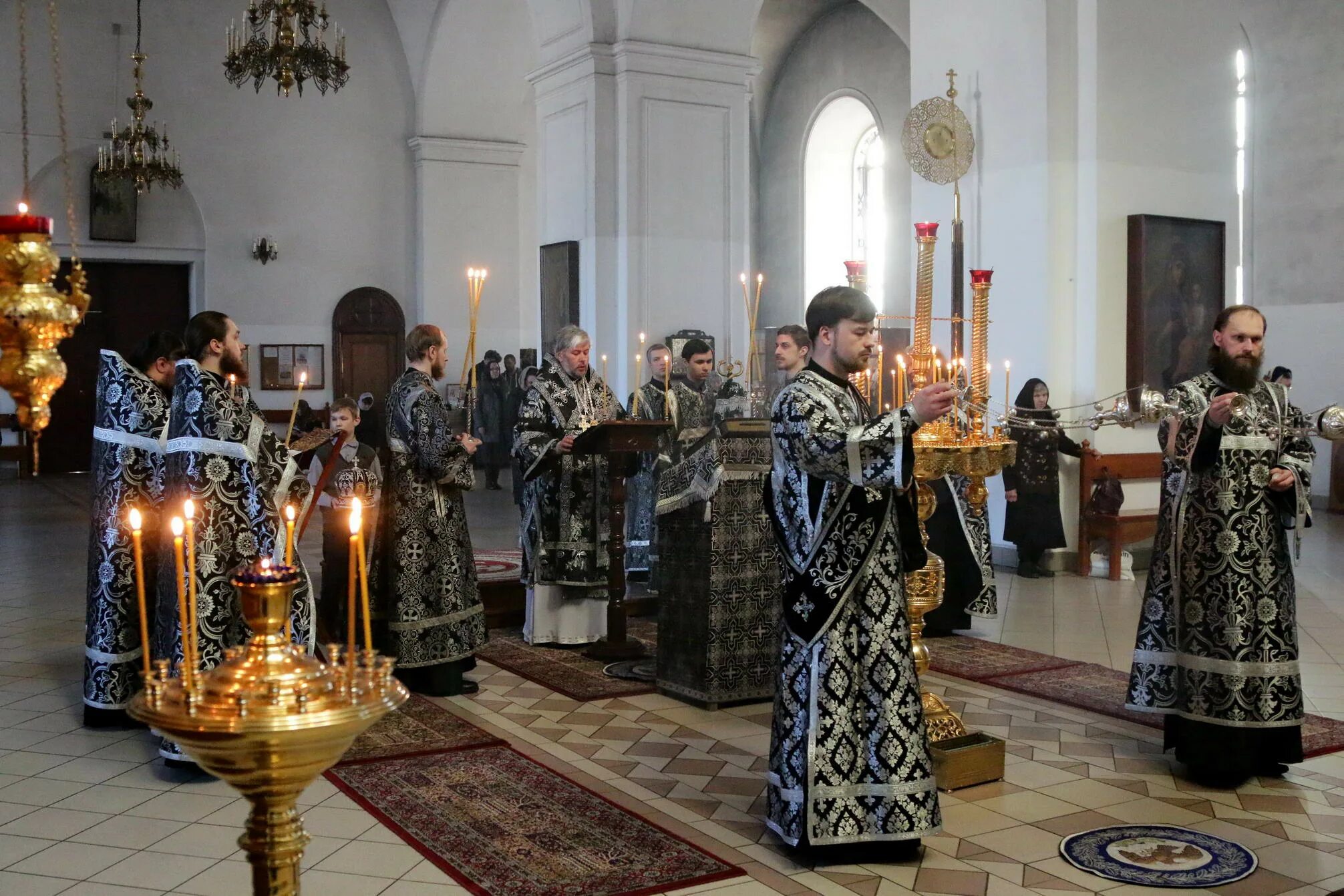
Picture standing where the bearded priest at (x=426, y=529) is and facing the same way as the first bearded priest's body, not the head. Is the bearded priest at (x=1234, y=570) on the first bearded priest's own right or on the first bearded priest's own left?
on the first bearded priest's own right

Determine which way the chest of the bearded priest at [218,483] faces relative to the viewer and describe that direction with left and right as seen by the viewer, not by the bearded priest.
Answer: facing to the right of the viewer

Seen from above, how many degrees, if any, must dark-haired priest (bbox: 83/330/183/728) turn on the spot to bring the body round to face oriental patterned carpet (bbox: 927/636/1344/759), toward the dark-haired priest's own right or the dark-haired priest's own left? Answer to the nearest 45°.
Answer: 0° — they already face it

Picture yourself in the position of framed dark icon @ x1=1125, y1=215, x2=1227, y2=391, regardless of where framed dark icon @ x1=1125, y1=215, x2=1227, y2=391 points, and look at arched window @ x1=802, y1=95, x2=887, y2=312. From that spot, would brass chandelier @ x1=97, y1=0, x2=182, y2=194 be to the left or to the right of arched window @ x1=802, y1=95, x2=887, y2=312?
left

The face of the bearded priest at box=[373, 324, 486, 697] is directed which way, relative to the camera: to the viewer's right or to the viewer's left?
to the viewer's right

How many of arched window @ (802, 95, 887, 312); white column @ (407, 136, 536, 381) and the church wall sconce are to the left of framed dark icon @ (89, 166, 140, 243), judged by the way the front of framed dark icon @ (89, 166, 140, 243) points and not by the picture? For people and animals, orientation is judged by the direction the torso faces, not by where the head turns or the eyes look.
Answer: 3

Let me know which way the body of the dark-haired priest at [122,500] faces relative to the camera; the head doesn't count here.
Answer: to the viewer's right

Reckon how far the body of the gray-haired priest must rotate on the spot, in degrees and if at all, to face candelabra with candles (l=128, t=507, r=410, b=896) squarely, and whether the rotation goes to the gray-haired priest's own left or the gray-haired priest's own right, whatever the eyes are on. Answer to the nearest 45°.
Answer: approximately 45° to the gray-haired priest's own right

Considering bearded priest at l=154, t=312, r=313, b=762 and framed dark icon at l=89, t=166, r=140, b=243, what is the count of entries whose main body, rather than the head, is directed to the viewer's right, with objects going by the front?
1

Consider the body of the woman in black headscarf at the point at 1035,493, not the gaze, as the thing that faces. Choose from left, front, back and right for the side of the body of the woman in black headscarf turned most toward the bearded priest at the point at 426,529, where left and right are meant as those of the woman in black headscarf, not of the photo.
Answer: right

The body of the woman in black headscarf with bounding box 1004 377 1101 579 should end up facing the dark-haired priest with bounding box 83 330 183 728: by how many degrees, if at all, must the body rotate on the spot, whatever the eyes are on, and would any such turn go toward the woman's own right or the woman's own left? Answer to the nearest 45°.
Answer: approximately 90° to the woman's own right

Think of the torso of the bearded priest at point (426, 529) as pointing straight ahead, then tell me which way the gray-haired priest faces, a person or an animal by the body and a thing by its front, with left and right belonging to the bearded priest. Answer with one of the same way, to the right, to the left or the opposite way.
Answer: to the right
